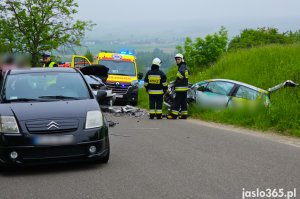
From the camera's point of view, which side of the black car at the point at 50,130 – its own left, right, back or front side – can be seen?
front

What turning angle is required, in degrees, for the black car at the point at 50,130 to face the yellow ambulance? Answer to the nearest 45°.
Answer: approximately 180°

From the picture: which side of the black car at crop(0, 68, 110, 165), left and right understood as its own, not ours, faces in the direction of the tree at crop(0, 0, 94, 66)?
back
